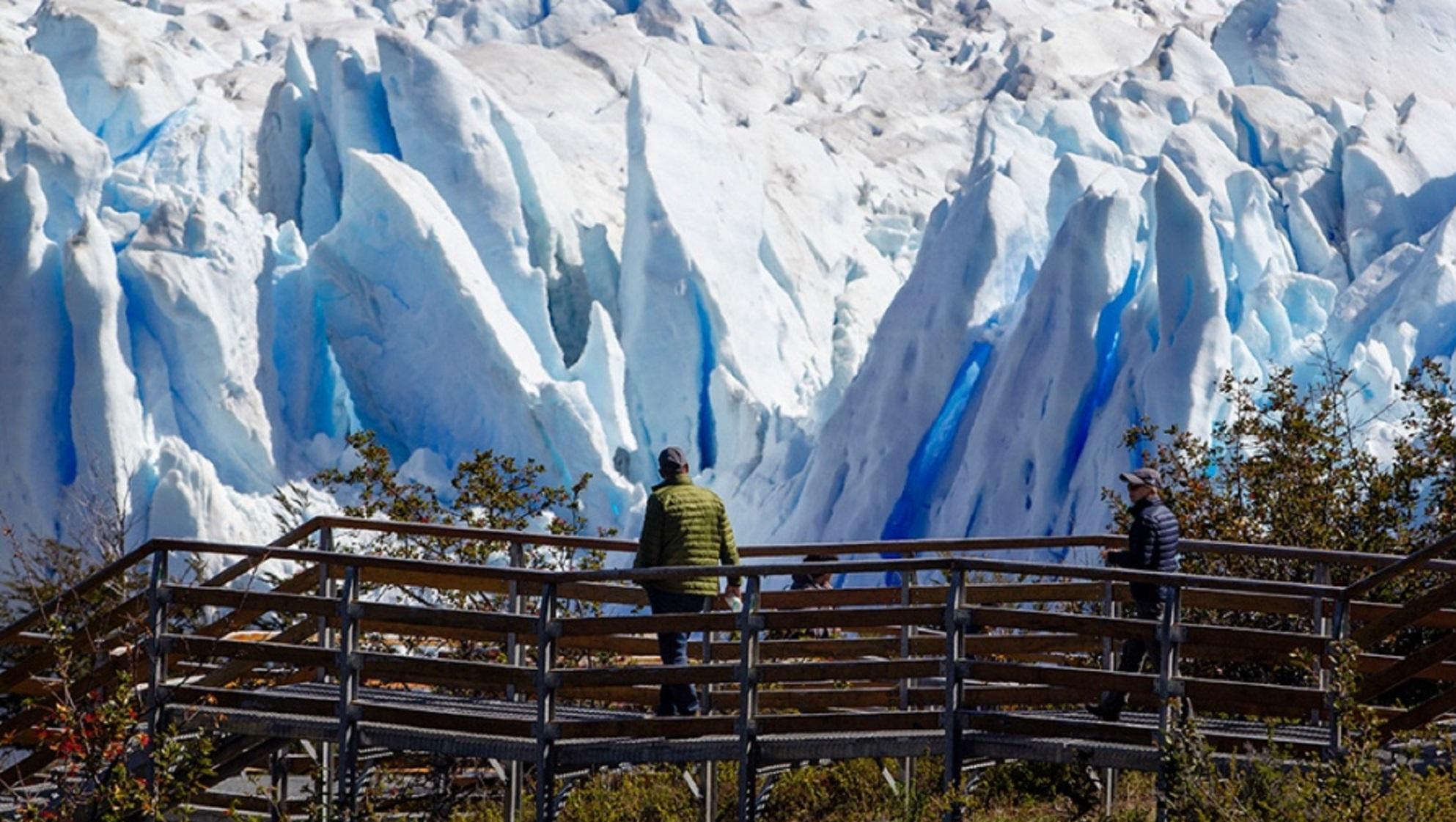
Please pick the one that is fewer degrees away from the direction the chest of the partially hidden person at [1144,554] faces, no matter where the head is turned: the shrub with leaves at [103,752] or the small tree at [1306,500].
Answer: the shrub with leaves

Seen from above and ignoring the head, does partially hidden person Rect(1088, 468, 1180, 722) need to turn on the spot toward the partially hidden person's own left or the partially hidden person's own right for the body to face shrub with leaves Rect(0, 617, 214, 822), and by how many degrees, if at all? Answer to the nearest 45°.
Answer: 0° — they already face it

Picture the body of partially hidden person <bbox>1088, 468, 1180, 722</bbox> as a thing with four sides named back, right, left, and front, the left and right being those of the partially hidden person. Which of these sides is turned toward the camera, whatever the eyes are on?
left

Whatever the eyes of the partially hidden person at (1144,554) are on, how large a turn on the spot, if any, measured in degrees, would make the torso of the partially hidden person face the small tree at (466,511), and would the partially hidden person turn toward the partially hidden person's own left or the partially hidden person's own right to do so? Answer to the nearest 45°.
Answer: approximately 45° to the partially hidden person's own right

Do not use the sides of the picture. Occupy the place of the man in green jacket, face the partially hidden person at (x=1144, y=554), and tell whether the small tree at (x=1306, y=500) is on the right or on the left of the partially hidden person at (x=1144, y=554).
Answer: left
